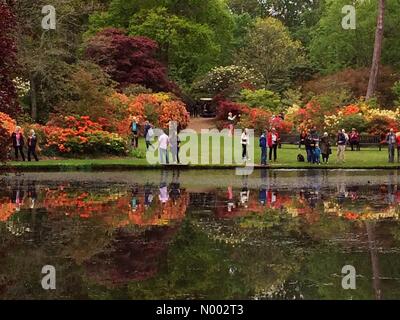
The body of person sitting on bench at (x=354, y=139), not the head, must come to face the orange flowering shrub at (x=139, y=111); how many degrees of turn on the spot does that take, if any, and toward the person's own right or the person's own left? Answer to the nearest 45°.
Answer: approximately 90° to the person's own right

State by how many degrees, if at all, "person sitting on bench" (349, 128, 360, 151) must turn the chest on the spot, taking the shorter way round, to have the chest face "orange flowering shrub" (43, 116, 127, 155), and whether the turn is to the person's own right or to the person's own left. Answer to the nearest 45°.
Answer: approximately 45° to the person's own right
